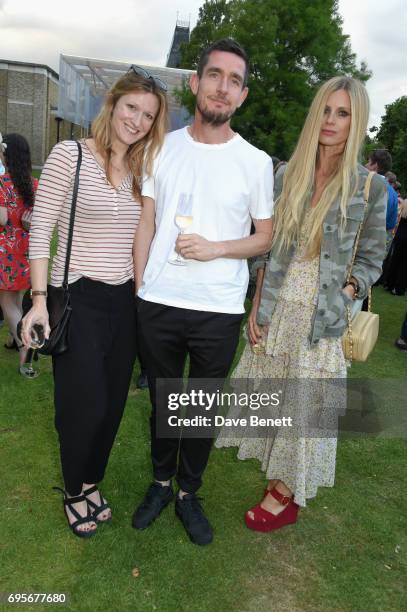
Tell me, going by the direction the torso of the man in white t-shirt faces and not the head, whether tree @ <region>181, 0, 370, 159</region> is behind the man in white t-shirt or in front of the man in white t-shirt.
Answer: behind

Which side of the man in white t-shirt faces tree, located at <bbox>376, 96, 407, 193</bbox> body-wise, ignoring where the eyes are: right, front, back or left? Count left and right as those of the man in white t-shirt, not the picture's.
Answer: back

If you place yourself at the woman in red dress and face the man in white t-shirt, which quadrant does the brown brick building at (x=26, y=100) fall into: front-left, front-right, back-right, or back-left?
back-left

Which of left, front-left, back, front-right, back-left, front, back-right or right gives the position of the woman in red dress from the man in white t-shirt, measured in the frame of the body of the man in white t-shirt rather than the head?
back-right

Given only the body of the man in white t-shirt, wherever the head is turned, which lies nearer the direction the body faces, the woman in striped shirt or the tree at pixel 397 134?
the woman in striped shirt

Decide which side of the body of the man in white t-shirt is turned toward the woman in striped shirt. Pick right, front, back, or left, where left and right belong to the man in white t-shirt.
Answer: right

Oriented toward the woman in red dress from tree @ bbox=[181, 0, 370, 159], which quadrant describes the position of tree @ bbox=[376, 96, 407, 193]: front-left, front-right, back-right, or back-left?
back-left

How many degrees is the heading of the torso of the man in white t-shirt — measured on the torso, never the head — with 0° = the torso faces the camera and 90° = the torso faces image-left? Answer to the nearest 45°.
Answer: approximately 0°

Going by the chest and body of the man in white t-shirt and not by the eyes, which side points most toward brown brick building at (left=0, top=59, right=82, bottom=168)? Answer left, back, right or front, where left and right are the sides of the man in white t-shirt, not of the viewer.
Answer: back
